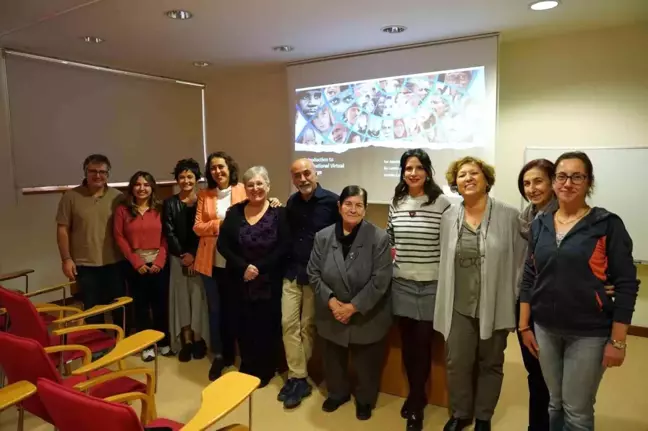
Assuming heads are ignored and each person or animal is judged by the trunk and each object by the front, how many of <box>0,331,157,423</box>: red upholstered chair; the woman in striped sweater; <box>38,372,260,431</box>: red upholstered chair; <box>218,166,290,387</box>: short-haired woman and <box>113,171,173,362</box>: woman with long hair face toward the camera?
3

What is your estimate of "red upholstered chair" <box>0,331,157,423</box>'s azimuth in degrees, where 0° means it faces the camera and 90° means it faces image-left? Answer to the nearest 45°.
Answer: approximately 225°

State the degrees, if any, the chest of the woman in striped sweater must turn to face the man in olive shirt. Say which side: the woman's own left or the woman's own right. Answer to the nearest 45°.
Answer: approximately 90° to the woman's own right

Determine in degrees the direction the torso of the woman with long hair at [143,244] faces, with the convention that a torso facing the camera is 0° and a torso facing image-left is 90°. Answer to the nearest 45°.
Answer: approximately 0°

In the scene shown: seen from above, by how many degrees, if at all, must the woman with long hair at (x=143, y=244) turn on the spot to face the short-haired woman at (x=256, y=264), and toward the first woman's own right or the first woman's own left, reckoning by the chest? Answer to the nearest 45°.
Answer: approximately 45° to the first woman's own left

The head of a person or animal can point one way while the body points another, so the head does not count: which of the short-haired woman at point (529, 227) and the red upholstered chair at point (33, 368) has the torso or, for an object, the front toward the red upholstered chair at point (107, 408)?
the short-haired woman
